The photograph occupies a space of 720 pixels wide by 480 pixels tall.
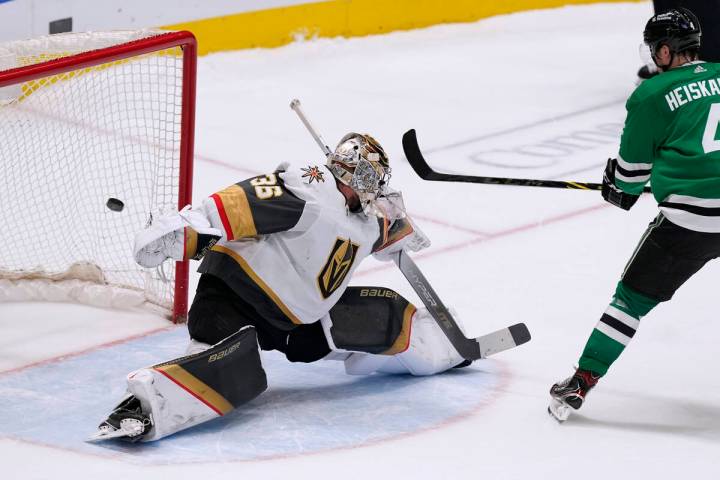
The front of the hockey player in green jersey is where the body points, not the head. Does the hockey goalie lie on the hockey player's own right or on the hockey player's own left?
on the hockey player's own left

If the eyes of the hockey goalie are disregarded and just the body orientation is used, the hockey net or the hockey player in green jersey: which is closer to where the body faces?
the hockey player in green jersey

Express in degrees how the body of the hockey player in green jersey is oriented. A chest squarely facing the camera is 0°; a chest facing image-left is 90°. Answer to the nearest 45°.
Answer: approximately 135°

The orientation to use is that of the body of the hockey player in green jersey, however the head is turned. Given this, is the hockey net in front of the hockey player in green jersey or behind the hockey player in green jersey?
in front

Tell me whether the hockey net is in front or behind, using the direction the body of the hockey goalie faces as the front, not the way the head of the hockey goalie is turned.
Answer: behind

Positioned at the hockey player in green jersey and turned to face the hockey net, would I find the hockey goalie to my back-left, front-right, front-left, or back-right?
front-left

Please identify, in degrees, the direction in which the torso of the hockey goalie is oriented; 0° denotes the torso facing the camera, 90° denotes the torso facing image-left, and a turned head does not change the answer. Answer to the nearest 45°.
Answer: approximately 315°

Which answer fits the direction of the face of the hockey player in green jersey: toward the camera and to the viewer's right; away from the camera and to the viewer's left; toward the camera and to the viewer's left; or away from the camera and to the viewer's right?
away from the camera and to the viewer's left

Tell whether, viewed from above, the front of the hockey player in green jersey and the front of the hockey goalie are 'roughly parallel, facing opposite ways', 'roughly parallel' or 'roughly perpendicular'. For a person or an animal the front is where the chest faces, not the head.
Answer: roughly parallel, facing opposite ways

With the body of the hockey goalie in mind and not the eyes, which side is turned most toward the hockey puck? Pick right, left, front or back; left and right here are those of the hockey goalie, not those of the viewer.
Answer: back

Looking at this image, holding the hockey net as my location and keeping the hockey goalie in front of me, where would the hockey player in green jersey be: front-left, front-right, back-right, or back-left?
front-left

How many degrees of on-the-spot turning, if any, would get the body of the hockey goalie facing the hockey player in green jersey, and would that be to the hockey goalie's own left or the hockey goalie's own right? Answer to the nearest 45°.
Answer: approximately 45° to the hockey goalie's own left

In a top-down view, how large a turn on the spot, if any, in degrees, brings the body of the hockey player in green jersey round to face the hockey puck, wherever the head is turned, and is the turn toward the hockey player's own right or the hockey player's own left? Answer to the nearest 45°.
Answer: approximately 45° to the hockey player's own left
